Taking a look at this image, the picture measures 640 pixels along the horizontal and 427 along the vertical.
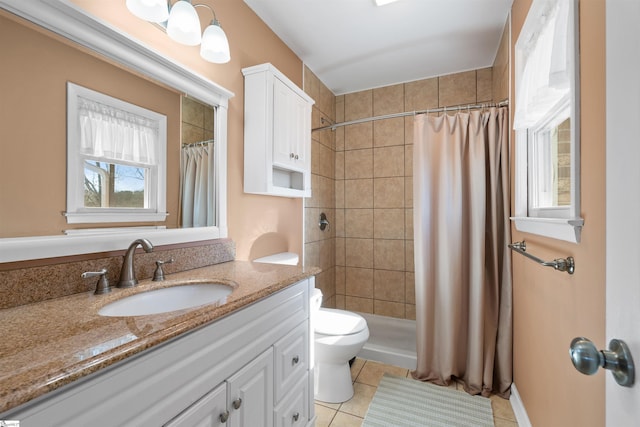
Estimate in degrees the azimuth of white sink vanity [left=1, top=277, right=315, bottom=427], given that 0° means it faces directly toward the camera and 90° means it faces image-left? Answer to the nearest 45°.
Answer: approximately 315°

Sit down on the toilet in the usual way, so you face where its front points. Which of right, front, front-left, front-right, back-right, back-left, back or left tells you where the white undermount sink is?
back-right

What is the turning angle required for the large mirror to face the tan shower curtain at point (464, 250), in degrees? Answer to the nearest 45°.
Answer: approximately 45° to its left

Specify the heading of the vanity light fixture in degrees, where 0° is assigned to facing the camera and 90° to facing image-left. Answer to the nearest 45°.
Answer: approximately 315°

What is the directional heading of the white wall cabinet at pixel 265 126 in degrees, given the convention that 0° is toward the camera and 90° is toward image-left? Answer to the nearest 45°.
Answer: approximately 315°

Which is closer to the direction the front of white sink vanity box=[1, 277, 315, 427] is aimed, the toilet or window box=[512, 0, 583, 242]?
the window
